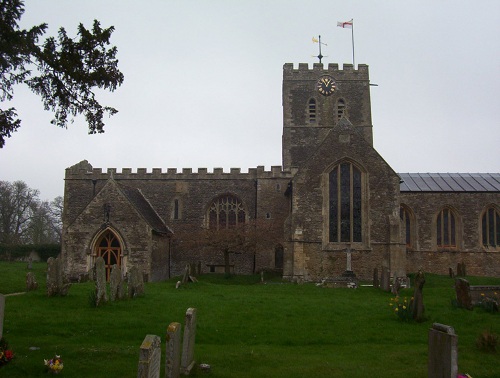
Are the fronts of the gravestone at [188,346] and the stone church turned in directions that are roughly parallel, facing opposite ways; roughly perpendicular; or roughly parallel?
roughly perpendicular

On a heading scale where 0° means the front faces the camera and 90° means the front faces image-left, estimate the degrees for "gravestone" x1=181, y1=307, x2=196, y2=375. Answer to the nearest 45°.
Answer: approximately 270°

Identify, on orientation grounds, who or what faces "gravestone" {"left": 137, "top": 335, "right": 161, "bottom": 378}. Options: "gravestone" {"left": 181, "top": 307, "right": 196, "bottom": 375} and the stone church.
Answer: the stone church

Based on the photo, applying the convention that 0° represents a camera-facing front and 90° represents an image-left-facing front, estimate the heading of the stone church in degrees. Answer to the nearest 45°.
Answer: approximately 0°

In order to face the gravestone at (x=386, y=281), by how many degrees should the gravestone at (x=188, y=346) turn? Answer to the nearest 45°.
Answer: approximately 45° to its left
